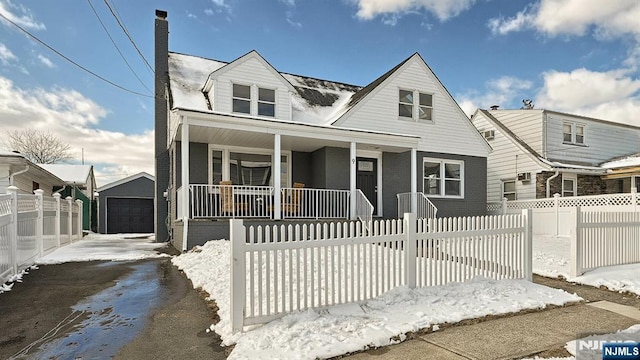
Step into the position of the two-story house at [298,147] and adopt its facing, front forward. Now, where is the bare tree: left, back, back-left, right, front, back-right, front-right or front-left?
back

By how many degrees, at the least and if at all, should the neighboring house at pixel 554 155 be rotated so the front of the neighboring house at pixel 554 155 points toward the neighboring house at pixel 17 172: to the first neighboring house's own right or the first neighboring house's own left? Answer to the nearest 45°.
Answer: approximately 90° to the first neighboring house's own right

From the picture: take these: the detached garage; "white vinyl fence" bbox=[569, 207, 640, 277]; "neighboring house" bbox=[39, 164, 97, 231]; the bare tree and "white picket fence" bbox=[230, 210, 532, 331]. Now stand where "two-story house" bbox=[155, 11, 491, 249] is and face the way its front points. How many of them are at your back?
3

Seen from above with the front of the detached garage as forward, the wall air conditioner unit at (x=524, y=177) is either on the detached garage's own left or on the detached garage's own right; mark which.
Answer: on the detached garage's own left

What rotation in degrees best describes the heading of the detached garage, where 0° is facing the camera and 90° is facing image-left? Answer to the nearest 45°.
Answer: approximately 0°

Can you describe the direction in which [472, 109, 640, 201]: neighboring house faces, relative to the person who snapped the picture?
facing the viewer and to the right of the viewer

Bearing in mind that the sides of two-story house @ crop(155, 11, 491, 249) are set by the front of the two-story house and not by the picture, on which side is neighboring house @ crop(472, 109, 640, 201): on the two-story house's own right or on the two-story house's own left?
on the two-story house's own left

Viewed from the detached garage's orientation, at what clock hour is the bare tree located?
The bare tree is roughly at 5 o'clock from the detached garage.

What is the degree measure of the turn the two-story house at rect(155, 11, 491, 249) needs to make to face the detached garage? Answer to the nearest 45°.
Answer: approximately 180°
